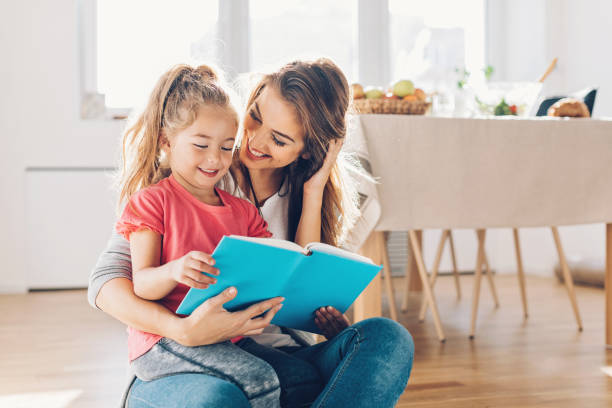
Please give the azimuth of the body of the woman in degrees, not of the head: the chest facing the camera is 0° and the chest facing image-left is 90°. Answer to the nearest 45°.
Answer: approximately 0°

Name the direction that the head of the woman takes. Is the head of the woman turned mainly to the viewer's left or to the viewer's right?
to the viewer's left

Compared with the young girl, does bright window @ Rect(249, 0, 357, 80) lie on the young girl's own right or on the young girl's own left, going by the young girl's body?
on the young girl's own left

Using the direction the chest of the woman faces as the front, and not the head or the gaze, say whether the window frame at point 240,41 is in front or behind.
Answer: behind

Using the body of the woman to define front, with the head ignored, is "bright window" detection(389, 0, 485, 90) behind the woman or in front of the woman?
behind

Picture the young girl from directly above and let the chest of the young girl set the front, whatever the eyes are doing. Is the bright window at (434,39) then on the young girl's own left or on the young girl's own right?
on the young girl's own left

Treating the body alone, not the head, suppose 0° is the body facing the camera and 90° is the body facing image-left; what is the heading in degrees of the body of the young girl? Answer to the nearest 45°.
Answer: approximately 315°

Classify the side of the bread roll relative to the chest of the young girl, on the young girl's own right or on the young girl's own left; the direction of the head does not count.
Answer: on the young girl's own left

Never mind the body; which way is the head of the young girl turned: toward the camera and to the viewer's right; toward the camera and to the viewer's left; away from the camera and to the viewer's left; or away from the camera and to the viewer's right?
toward the camera and to the viewer's right

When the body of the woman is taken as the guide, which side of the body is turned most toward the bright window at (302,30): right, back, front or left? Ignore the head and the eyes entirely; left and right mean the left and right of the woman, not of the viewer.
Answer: back

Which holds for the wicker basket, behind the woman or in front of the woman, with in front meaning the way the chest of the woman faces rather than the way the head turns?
behind

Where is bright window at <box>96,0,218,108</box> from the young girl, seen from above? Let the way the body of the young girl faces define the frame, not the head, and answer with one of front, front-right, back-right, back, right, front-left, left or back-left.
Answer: back-left

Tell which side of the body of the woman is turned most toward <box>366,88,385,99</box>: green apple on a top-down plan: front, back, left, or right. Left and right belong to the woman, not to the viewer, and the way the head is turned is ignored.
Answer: back
